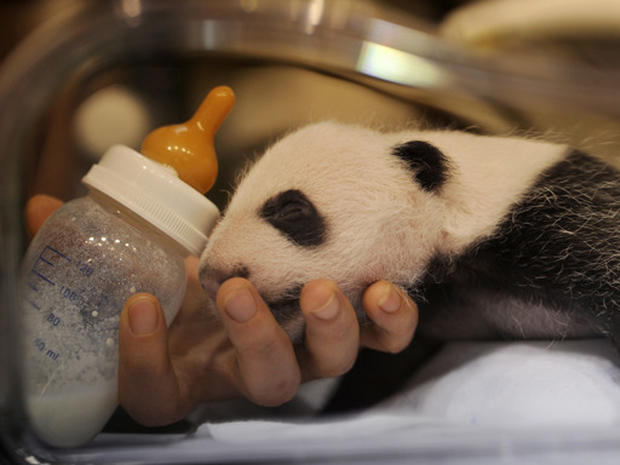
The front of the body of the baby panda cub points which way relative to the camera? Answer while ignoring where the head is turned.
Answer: to the viewer's left
